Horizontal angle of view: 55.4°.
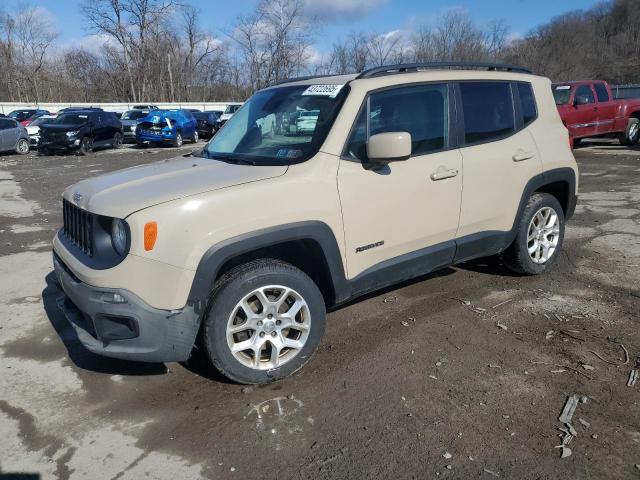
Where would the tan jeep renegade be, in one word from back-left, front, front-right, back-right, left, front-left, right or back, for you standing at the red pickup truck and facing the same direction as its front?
front-left

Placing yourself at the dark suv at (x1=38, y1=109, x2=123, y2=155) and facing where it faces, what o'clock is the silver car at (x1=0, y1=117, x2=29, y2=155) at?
The silver car is roughly at 2 o'clock from the dark suv.

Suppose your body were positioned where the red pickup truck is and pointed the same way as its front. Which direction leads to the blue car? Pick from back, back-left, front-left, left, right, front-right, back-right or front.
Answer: front-right

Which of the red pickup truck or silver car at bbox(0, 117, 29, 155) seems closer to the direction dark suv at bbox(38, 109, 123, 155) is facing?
the silver car

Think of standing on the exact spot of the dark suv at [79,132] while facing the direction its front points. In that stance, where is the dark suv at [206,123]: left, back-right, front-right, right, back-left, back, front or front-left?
back

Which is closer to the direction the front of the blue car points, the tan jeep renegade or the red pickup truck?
the tan jeep renegade

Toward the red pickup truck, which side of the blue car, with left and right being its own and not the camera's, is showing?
left

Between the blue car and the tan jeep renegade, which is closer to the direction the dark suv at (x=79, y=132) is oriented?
the tan jeep renegade

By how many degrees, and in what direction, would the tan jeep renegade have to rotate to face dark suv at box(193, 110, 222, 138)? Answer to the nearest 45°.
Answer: approximately 135° to its right

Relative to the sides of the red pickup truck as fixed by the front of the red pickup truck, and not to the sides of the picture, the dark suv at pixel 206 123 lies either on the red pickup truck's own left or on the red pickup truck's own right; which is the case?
on the red pickup truck's own right

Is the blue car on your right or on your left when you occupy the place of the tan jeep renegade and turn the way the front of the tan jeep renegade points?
on your right

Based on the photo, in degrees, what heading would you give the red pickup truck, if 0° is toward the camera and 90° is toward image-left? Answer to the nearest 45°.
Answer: approximately 45°
